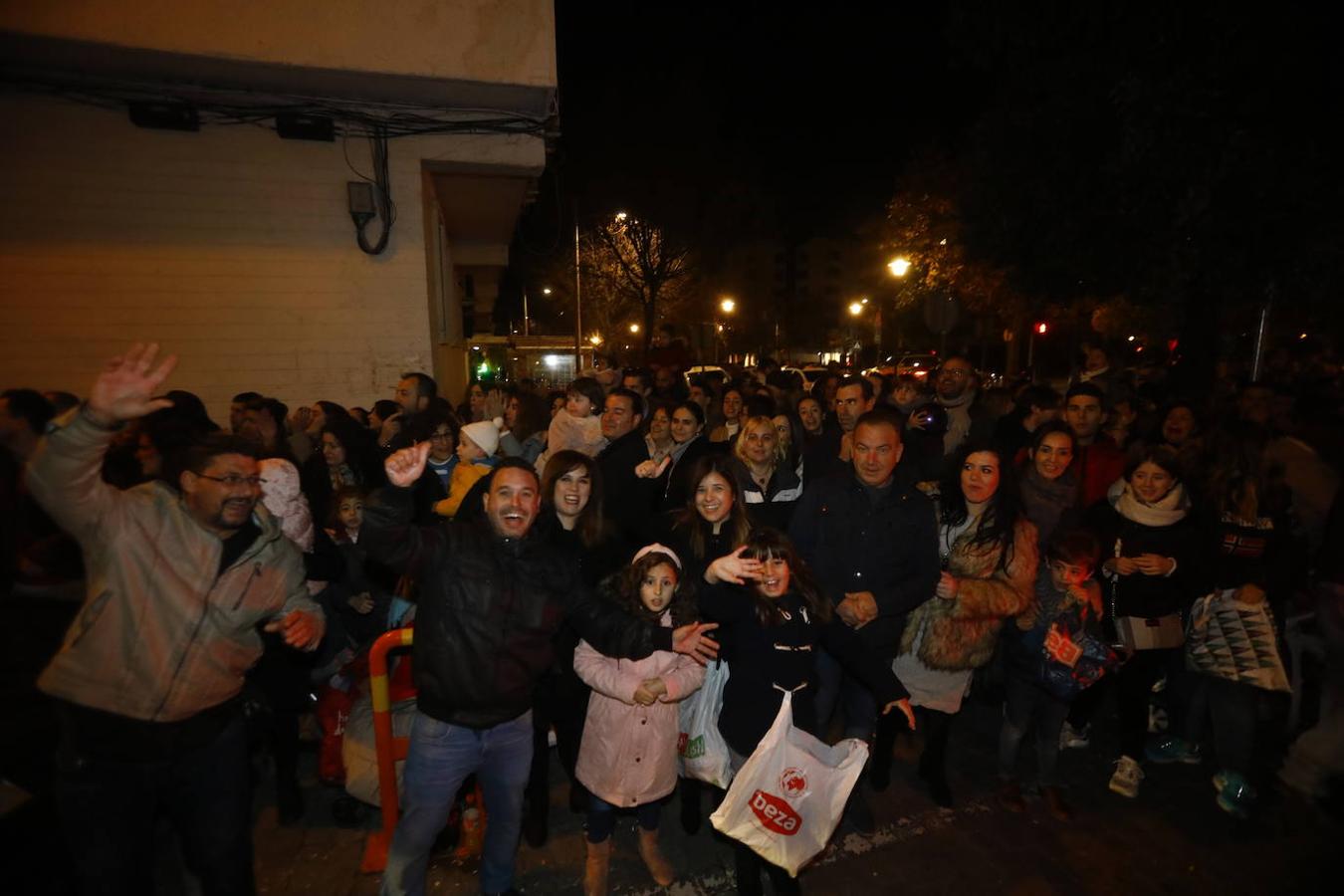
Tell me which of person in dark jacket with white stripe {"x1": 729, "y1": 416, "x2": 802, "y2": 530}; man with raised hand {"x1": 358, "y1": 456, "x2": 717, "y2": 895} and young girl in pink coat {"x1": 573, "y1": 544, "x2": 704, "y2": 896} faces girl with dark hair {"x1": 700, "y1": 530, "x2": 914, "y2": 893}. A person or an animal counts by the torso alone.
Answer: person in dark jacket with white stripe {"x1": 729, "y1": 416, "x2": 802, "y2": 530}

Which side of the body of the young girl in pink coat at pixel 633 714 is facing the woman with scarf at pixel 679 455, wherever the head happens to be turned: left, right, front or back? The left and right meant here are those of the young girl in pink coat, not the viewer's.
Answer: back

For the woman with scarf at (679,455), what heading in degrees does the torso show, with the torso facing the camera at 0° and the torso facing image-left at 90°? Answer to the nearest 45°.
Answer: approximately 45°

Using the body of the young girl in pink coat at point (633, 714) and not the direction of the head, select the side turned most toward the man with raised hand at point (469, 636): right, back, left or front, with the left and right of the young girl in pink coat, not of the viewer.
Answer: right

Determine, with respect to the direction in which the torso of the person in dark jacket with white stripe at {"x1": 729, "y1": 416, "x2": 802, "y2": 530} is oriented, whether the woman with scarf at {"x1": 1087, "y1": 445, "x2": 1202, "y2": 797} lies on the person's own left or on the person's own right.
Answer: on the person's own left

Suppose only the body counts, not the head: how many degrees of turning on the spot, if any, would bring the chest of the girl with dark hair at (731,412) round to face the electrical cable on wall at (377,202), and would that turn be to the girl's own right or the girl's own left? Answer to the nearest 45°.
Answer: approximately 45° to the girl's own right
